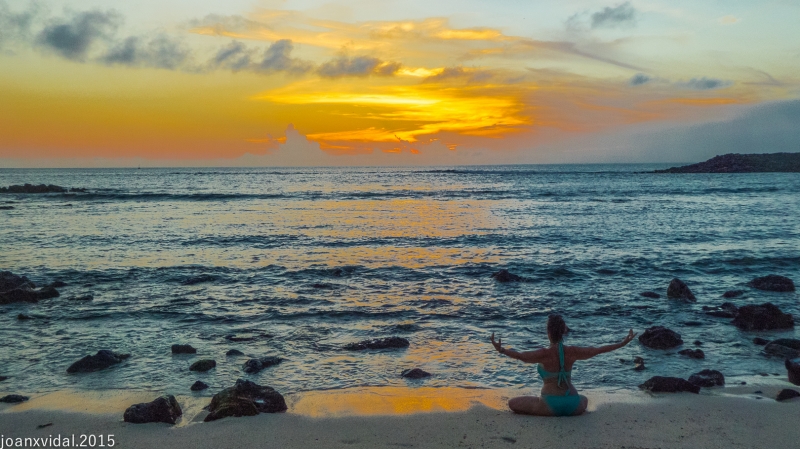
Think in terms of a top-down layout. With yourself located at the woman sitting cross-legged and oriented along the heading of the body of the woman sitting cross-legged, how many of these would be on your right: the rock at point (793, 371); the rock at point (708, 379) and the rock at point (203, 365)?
2

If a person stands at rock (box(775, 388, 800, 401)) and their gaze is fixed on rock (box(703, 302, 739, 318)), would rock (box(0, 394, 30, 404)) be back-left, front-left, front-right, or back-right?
back-left

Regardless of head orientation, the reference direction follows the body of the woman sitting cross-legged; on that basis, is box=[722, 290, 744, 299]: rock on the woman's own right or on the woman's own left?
on the woman's own right

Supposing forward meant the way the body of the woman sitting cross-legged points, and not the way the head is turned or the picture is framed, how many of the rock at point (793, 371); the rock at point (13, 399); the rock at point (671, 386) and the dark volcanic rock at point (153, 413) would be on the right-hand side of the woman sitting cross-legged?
2

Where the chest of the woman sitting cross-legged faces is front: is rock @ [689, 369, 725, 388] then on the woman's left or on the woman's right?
on the woman's right

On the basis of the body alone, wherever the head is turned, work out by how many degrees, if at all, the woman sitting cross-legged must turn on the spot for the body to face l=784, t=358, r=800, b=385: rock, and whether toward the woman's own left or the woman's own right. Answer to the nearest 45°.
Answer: approximately 90° to the woman's own right

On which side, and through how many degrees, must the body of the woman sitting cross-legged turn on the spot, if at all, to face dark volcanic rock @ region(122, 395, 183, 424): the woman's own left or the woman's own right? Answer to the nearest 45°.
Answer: approximately 45° to the woman's own left

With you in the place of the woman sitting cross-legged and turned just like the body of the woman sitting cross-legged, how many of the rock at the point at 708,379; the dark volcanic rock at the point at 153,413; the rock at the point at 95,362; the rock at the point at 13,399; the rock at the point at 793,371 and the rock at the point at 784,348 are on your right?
3

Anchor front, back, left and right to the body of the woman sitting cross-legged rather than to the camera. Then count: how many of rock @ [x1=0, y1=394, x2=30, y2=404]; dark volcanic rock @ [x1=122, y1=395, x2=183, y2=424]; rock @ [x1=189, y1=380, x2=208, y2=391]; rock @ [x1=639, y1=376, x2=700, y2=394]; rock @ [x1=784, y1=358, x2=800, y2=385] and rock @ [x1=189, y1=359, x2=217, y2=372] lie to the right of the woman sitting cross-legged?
2

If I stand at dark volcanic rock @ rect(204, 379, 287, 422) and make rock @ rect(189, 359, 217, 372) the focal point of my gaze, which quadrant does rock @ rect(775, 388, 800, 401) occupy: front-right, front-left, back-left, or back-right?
back-right

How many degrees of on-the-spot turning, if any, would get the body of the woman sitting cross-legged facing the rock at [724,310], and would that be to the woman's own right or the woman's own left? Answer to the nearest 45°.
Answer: approximately 90° to the woman's own right

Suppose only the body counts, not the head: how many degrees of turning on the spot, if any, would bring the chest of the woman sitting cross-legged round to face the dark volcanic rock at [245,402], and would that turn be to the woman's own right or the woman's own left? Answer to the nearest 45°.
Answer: approximately 45° to the woman's own left

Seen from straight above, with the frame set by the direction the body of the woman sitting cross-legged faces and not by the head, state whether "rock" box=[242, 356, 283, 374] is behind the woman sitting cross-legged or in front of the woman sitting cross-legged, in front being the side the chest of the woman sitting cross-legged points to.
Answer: in front

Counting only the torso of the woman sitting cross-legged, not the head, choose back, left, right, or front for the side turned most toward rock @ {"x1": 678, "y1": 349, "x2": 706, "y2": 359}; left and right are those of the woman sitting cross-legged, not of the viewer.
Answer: right

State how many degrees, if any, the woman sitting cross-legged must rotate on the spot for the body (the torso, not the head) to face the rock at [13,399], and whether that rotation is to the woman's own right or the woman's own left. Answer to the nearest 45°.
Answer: approximately 45° to the woman's own left

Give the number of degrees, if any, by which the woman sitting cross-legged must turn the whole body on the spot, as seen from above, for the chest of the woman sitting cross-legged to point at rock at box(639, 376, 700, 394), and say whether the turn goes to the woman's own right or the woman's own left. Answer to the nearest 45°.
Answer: approximately 90° to the woman's own right

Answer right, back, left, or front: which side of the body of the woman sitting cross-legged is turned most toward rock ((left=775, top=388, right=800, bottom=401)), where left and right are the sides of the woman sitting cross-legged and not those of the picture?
right

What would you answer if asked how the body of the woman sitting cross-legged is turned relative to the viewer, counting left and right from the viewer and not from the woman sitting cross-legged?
facing away from the viewer and to the left of the viewer

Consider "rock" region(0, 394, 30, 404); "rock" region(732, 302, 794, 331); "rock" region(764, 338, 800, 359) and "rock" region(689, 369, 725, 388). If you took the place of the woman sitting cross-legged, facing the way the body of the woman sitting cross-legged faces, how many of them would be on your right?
3

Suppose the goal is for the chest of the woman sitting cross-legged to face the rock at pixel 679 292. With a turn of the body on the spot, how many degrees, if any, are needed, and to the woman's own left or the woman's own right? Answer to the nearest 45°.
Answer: approximately 45° to the woman's own right
